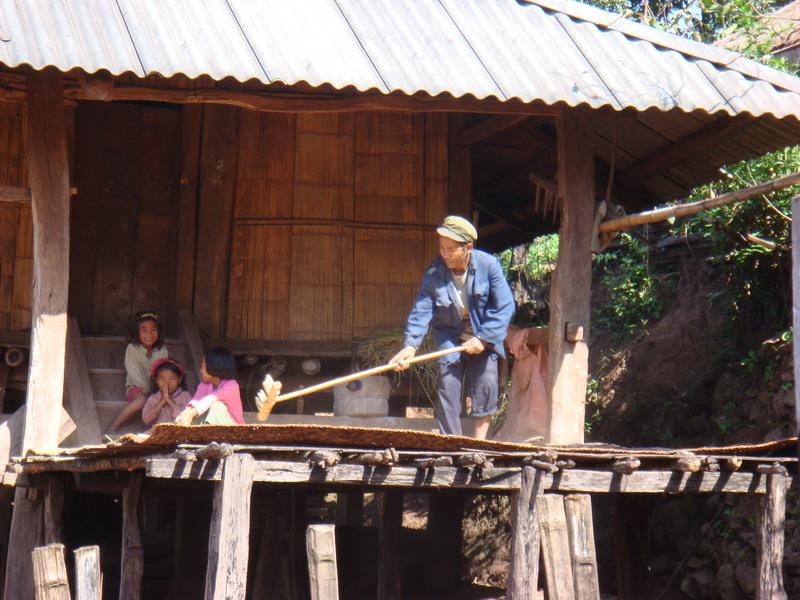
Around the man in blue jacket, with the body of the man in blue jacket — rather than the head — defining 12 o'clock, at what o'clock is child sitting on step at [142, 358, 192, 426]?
The child sitting on step is roughly at 2 o'clock from the man in blue jacket.

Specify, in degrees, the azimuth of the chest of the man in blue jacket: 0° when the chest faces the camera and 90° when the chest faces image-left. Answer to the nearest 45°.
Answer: approximately 45°

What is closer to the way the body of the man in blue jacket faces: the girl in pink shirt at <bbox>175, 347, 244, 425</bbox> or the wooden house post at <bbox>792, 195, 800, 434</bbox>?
the girl in pink shirt

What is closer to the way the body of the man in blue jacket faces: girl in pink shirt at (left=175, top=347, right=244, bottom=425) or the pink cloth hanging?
the girl in pink shirt
